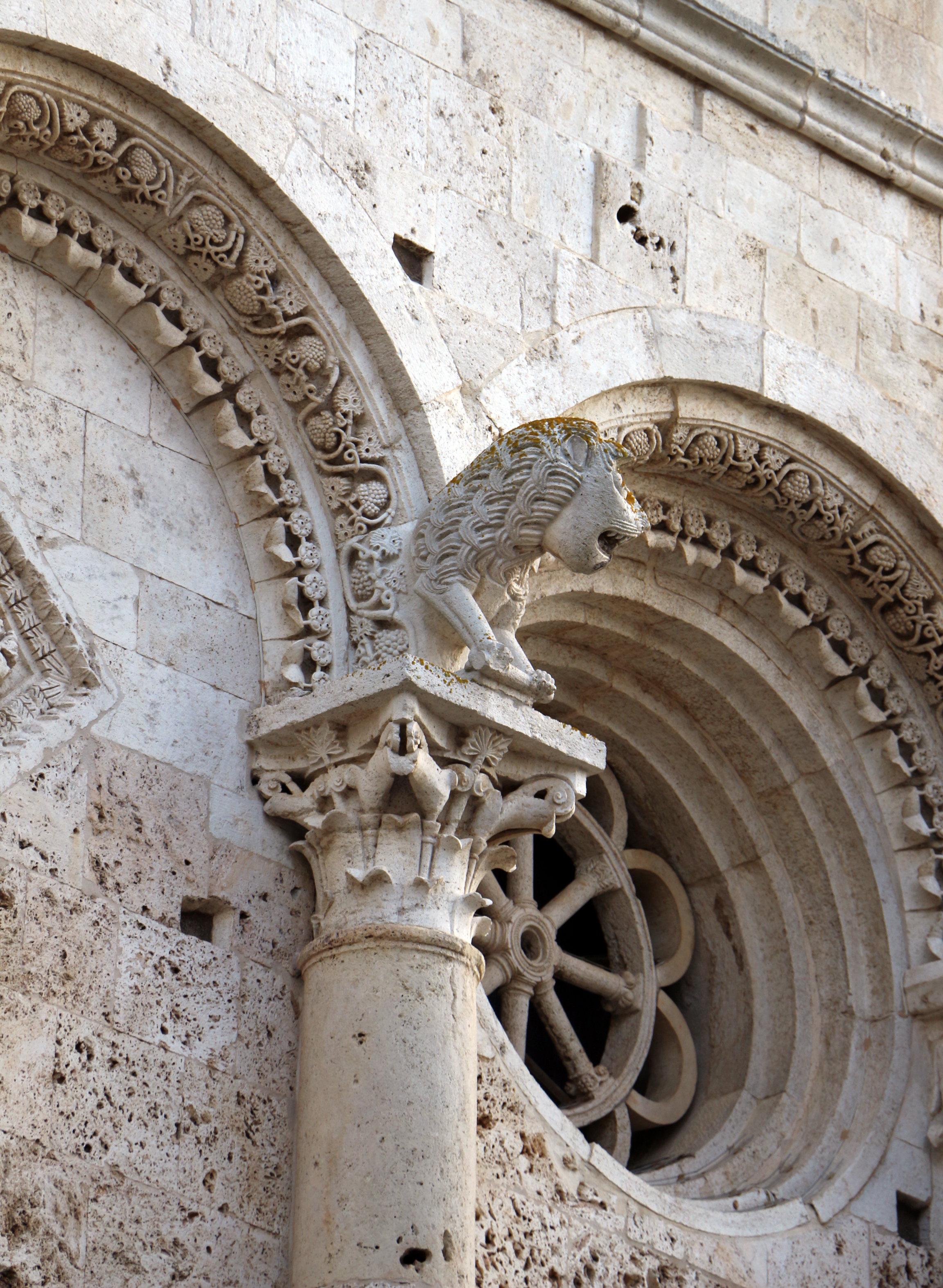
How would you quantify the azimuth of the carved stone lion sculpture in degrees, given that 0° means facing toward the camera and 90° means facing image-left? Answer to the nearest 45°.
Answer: approximately 270°
